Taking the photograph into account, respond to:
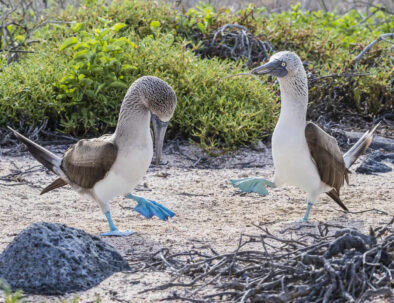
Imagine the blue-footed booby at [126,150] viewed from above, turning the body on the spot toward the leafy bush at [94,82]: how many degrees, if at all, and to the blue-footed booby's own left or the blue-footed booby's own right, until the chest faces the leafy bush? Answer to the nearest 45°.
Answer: approximately 90° to the blue-footed booby's own left

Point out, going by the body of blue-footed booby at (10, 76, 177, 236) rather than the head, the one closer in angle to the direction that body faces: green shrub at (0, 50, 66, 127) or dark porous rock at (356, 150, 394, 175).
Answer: the dark porous rock

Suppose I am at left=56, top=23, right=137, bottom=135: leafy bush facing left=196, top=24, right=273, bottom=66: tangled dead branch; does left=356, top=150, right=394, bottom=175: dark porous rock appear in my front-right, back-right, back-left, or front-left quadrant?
front-right

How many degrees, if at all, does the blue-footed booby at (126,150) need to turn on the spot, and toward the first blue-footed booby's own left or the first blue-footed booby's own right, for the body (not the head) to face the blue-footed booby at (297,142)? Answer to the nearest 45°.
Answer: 0° — it already faces it

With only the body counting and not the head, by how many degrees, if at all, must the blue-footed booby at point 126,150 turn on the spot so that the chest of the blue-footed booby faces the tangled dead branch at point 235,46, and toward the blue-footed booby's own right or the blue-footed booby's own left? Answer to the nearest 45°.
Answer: approximately 90° to the blue-footed booby's own left

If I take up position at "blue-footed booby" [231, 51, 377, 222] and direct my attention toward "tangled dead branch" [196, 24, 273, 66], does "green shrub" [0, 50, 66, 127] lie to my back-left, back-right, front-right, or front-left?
front-left

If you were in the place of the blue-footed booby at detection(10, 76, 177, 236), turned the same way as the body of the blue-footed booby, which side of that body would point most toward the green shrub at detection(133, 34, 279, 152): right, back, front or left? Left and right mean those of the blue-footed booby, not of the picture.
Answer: left

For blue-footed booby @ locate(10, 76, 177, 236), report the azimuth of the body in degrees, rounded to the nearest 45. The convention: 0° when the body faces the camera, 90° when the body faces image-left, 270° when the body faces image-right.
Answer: approximately 270°

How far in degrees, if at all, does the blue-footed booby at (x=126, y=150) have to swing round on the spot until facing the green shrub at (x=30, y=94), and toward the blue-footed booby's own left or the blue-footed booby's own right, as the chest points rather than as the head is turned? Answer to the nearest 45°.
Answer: approximately 90° to the blue-footed booby's own left

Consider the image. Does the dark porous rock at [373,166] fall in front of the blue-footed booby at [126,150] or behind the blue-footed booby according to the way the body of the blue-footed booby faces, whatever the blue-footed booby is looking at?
in front

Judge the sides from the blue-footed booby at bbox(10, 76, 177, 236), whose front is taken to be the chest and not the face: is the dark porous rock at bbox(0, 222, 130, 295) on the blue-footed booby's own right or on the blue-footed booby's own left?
on the blue-footed booby's own right

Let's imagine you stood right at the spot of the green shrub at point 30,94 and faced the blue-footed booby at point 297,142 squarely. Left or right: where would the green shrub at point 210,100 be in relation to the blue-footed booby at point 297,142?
left
